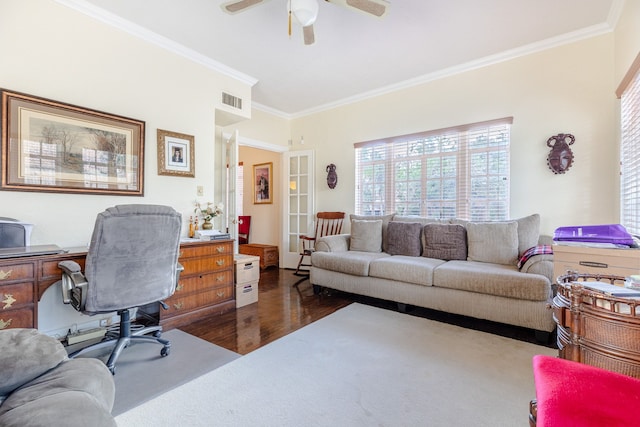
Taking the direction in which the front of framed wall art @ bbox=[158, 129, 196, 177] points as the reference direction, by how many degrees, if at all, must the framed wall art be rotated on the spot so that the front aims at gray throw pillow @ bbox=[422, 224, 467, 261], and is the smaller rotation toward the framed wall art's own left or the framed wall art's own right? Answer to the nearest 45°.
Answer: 0° — it already faces it

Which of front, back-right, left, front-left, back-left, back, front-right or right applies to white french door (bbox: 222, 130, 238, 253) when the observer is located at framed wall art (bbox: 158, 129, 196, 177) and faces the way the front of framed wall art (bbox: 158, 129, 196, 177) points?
left

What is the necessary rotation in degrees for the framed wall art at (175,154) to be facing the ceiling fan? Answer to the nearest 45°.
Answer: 0° — it already faces it

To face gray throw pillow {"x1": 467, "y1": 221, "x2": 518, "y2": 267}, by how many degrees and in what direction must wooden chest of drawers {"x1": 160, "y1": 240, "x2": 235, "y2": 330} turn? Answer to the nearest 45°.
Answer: approximately 45° to its left

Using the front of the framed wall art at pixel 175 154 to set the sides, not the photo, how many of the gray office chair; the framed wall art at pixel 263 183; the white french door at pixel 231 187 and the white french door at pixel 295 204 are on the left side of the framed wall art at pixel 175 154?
3

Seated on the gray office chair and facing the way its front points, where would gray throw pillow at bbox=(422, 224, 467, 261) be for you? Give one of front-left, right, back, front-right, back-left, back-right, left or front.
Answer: back-right

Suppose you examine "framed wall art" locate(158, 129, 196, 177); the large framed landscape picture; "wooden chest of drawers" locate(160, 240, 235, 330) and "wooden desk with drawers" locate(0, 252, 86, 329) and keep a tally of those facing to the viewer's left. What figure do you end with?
0

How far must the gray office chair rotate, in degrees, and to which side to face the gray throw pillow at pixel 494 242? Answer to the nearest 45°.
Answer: approximately 135° to its right

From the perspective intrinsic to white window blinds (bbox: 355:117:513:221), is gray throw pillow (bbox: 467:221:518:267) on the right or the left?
on its left

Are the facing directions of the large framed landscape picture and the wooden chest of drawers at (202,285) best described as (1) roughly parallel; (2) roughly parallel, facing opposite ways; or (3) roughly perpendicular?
roughly parallel

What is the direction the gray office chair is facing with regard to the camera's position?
facing away from the viewer and to the left of the viewer

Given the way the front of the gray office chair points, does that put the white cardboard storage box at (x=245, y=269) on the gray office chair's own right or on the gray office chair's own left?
on the gray office chair's own right

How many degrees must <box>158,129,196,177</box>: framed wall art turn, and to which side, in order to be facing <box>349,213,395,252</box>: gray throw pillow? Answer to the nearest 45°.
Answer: approximately 45° to its left

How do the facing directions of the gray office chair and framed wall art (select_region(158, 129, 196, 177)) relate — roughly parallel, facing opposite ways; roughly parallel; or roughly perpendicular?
roughly parallel, facing opposite ways

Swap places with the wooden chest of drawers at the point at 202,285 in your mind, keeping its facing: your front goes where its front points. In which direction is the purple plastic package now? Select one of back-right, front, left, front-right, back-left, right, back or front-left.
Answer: front
